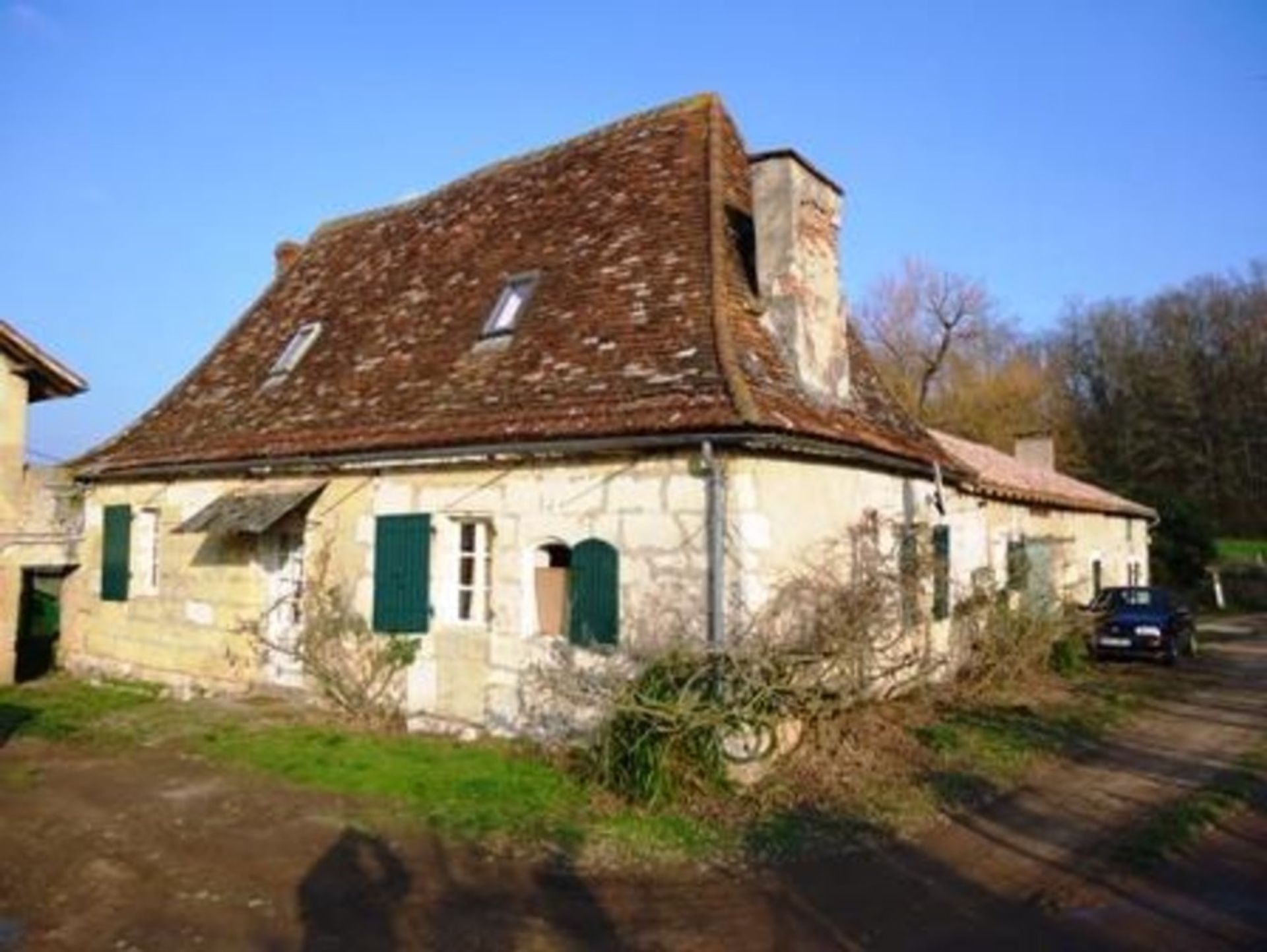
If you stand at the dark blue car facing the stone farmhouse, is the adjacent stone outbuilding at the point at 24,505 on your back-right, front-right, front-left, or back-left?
front-right

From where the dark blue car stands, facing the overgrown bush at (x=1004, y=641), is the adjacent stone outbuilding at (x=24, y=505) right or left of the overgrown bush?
right

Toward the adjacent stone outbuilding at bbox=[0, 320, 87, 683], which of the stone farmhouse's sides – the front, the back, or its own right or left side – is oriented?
right
